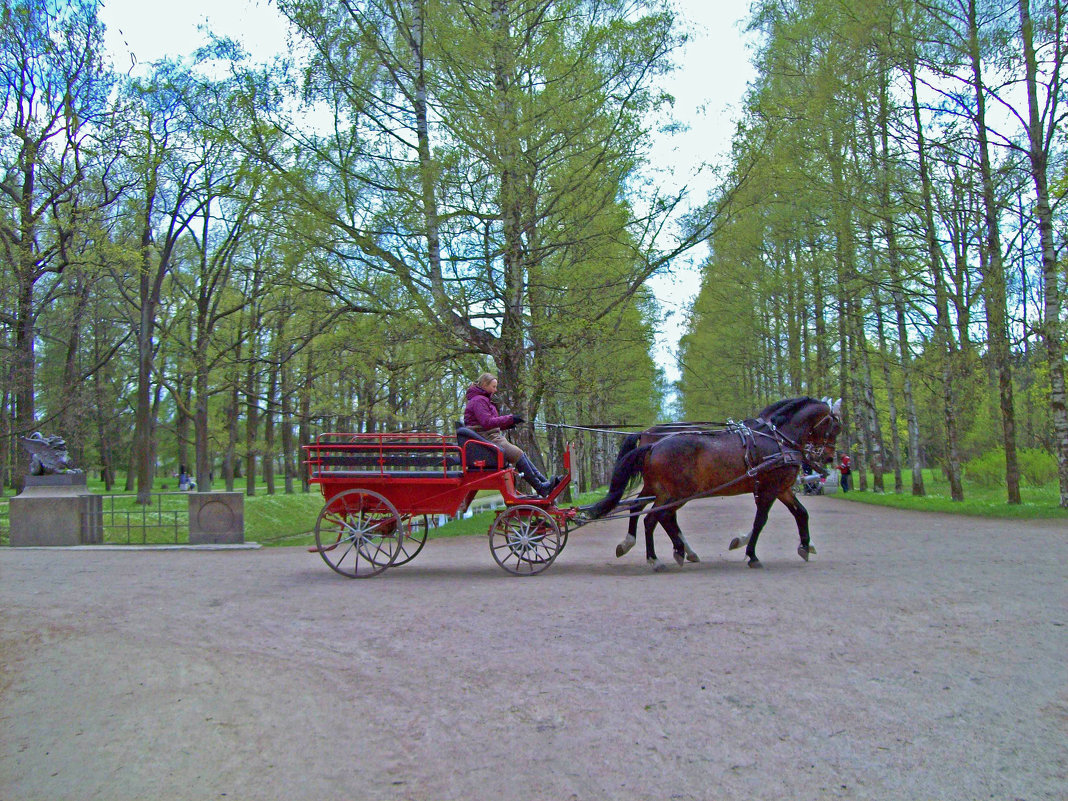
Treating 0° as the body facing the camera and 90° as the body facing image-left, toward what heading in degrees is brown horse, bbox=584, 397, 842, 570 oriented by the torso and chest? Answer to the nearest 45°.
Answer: approximately 270°

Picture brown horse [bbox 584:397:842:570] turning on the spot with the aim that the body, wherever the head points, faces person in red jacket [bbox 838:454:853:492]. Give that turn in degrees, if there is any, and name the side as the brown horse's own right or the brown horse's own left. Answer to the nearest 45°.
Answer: approximately 90° to the brown horse's own left

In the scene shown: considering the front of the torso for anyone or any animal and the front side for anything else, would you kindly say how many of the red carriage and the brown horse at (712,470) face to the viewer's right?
2

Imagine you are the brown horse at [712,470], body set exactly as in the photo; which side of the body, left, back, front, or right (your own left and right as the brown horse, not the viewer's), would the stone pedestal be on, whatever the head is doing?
back

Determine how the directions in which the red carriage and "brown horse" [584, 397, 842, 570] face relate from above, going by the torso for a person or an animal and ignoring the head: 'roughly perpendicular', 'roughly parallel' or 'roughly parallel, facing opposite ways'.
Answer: roughly parallel

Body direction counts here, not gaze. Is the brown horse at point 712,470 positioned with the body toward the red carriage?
no

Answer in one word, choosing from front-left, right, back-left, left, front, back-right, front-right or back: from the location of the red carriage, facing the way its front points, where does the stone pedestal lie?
back-left

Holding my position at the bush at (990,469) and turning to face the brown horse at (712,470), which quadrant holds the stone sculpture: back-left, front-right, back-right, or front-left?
front-right

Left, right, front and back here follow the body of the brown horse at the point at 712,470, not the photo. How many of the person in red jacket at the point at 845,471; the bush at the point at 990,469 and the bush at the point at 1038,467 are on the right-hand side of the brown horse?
0

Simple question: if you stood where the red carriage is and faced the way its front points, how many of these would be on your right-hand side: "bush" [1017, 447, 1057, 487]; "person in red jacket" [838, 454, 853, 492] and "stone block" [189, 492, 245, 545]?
0

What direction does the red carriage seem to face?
to the viewer's right
